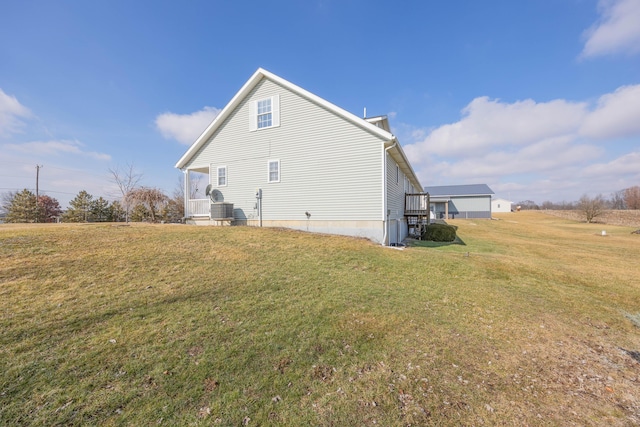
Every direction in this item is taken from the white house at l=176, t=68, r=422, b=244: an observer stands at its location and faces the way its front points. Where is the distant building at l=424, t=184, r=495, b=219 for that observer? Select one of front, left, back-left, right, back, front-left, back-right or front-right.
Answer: right

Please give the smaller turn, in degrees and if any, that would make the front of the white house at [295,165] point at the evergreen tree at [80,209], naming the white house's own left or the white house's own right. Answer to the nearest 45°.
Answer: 0° — it already faces it

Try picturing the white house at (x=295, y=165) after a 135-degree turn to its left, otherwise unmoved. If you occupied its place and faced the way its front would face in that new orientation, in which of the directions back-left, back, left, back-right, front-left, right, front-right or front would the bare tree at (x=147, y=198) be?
back-right

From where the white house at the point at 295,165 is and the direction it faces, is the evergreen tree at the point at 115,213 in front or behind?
in front

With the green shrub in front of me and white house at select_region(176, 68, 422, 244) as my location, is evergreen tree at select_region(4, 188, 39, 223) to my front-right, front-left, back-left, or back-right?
back-left

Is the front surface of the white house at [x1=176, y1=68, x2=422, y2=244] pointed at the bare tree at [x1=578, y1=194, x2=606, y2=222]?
no

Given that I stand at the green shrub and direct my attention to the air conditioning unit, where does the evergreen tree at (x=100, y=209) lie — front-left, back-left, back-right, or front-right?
front-right

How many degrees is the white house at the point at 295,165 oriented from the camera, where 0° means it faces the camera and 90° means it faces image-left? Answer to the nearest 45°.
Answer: approximately 135°

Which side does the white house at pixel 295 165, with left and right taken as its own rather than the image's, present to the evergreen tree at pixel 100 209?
front

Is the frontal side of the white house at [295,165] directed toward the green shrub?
no

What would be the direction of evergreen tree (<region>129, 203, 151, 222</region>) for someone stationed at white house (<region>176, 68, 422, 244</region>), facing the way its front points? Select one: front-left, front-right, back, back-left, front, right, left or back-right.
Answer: front

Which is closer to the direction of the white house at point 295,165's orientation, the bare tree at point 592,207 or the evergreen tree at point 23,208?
the evergreen tree

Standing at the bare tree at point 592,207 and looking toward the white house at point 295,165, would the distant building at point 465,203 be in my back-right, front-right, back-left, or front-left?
front-right

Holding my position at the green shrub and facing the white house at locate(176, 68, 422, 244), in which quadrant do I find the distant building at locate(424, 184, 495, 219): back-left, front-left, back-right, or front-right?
back-right

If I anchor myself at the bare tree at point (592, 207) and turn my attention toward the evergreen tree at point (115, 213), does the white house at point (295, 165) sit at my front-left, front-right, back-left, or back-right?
front-left
